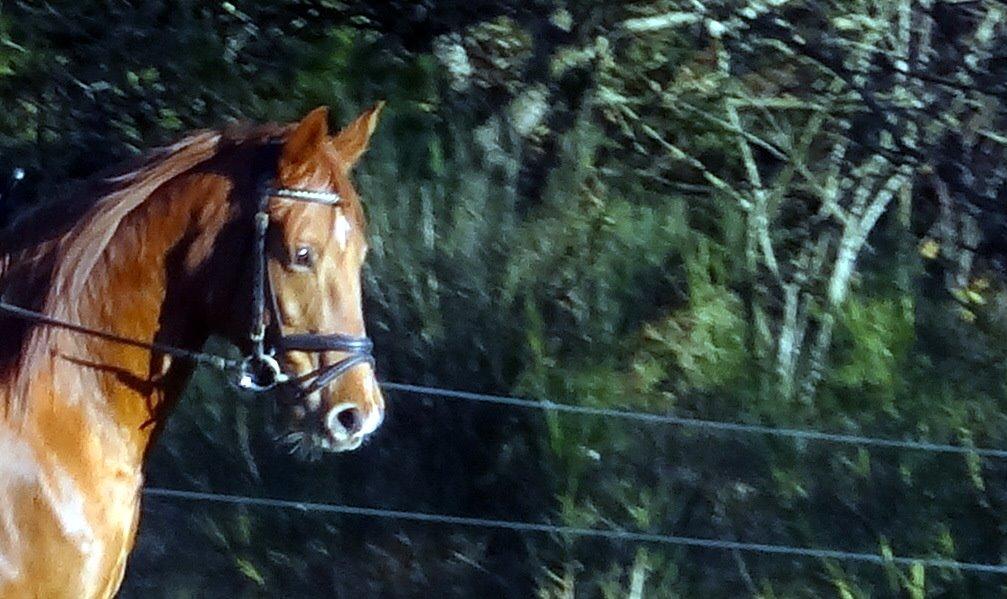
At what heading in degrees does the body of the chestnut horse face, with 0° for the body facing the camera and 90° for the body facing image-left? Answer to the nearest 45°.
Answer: approximately 270°
